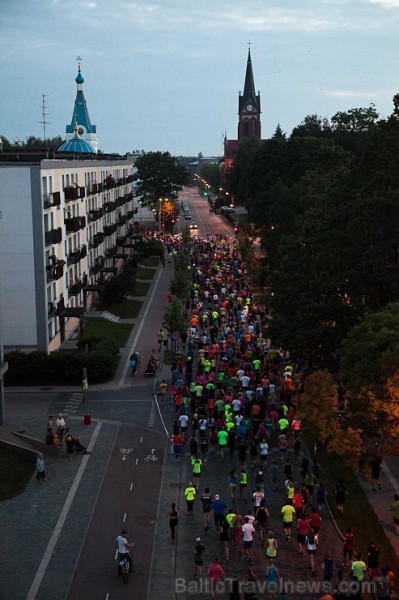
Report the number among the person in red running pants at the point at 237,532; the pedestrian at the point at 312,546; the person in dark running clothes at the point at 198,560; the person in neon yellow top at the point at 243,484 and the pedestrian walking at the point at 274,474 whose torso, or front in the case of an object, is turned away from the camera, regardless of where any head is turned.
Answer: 5

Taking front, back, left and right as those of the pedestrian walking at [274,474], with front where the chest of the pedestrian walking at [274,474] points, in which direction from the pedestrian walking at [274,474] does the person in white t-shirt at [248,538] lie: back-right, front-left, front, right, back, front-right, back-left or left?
back

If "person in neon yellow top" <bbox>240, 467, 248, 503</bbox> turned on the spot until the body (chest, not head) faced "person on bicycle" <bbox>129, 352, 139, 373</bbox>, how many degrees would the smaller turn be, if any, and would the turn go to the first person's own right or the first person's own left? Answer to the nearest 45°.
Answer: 0° — they already face them

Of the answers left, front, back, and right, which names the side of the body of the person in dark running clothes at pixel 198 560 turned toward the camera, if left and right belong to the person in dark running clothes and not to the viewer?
back

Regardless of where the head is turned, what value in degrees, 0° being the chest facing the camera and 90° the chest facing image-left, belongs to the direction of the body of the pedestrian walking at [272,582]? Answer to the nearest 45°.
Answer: approximately 180°

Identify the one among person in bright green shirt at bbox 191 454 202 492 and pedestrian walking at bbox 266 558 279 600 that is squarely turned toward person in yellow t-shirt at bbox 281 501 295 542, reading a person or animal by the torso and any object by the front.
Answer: pedestrian walking at bbox 266 558 279 600

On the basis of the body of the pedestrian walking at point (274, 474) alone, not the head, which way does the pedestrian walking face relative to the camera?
away from the camera

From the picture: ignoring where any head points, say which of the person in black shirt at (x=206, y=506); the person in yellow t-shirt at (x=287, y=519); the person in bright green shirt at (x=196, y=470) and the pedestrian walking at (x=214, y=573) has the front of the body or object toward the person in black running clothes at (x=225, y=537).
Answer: the pedestrian walking at (x=214, y=573)

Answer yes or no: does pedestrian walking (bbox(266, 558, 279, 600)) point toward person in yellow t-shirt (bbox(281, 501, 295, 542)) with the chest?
yes

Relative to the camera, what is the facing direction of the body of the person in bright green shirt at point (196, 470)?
away from the camera

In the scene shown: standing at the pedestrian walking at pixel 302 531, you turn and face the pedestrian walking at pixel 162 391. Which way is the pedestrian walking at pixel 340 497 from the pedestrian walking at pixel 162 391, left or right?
right

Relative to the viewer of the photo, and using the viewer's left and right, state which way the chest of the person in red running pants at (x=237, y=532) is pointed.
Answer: facing away from the viewer

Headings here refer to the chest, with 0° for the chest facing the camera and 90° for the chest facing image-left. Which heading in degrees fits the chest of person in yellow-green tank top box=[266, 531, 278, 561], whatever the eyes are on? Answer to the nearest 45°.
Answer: approximately 180°

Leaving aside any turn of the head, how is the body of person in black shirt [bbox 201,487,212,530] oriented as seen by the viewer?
away from the camera

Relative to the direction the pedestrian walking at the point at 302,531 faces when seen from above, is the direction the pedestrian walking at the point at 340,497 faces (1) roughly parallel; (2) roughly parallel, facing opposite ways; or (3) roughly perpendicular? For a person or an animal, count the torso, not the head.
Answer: roughly parallel

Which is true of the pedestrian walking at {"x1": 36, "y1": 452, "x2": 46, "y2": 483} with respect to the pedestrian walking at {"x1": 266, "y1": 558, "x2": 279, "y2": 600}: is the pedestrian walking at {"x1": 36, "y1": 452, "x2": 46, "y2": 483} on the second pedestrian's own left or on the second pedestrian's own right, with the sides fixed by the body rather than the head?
on the second pedestrian's own left

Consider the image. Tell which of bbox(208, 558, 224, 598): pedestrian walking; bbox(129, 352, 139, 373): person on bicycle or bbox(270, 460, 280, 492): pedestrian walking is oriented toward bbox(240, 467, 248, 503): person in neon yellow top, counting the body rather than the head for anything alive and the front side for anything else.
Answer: bbox(208, 558, 224, 598): pedestrian walking

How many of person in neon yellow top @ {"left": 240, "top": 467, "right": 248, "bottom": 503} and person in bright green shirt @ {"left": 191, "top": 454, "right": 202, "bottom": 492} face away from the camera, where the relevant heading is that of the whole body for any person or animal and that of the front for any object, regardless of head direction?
2

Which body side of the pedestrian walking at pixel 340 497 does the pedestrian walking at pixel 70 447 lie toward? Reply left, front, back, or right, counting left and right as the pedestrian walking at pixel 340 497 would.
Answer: left

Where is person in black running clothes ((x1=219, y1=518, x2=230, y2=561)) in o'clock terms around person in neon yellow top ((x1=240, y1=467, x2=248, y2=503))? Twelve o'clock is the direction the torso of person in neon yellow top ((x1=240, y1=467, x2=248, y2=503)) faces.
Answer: person in black running clothes ((x1=219, y1=518, x2=230, y2=561)) is roughly at 6 o'clock from person in neon yellow top ((x1=240, y1=467, x2=248, y2=503)).

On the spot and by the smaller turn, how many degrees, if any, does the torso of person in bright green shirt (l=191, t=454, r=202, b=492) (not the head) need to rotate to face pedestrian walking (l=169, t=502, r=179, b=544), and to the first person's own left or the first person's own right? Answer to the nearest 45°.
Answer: approximately 180°
